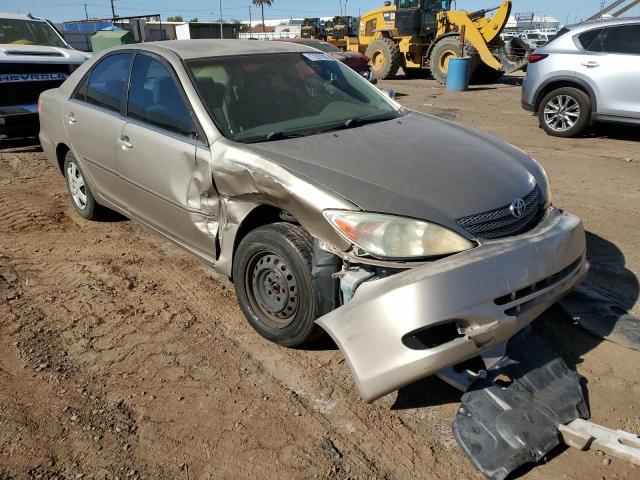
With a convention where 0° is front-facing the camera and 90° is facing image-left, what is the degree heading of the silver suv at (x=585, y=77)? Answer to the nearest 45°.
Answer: approximately 270°

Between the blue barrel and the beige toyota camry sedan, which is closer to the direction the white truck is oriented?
the beige toyota camry sedan

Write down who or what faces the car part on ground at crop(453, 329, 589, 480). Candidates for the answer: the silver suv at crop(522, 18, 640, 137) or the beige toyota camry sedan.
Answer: the beige toyota camry sedan

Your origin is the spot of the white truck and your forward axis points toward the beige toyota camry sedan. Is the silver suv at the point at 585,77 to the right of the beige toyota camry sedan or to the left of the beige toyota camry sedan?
left

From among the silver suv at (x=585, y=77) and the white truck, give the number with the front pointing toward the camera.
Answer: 1
